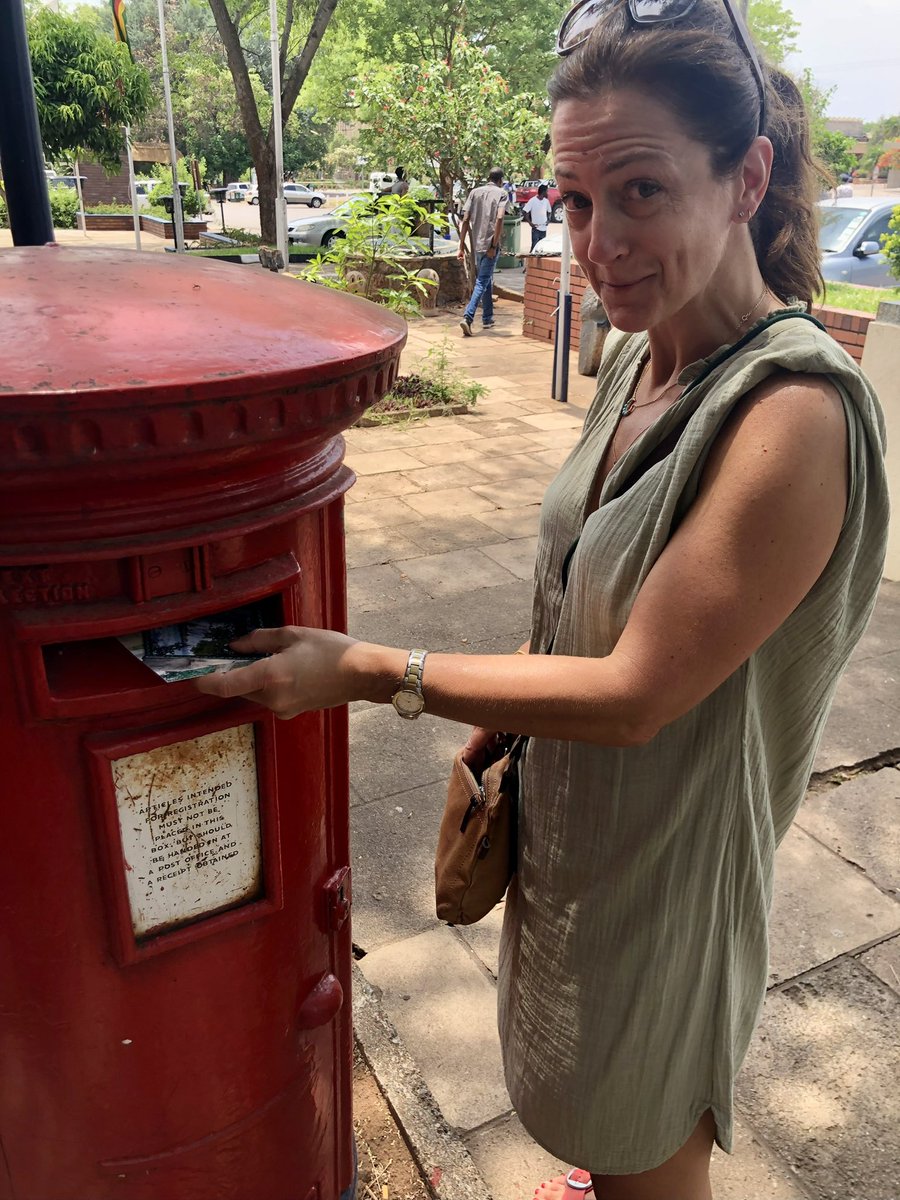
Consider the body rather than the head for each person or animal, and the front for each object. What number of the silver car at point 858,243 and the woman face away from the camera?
0

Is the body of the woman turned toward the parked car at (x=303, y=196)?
no

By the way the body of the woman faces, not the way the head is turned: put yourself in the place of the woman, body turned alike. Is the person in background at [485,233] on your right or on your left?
on your right

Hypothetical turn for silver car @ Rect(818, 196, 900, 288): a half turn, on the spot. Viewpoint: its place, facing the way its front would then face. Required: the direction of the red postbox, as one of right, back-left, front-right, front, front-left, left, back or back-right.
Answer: back-right

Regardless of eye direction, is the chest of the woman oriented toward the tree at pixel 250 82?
no

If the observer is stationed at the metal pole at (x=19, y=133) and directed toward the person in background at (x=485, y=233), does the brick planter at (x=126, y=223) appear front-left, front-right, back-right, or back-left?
front-left

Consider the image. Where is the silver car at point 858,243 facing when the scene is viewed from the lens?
facing the viewer and to the left of the viewer

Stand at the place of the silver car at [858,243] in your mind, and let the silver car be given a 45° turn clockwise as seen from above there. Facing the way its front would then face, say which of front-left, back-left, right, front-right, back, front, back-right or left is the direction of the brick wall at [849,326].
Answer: left

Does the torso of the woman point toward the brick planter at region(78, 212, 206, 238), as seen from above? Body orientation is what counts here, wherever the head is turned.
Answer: no

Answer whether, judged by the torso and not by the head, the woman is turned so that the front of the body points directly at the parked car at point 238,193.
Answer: no

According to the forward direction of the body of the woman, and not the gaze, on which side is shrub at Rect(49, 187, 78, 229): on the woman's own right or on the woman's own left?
on the woman's own right

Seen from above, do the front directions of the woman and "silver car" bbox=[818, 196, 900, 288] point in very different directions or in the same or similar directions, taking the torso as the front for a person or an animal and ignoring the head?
same or similar directions

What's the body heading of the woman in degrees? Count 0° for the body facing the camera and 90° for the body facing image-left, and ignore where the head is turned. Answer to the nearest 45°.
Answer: approximately 45°

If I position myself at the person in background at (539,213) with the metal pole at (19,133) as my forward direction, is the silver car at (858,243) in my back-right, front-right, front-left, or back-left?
front-left
